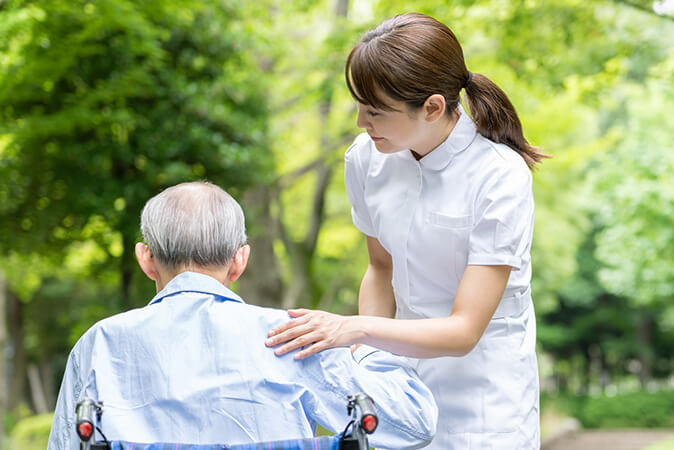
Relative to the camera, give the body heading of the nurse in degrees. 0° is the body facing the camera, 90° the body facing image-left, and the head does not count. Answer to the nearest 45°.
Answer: approximately 45°

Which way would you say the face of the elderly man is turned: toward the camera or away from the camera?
away from the camera

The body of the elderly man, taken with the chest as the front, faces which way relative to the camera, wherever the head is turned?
away from the camera

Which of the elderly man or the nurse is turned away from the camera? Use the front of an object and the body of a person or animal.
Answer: the elderly man

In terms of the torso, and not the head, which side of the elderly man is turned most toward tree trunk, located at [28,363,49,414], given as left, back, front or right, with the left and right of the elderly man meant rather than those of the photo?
front

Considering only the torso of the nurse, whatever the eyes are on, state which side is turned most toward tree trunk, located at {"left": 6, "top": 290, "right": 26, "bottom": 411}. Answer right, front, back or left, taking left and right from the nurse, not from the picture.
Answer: right

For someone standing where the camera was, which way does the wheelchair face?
facing away from the viewer

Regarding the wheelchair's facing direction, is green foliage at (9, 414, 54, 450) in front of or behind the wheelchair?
in front

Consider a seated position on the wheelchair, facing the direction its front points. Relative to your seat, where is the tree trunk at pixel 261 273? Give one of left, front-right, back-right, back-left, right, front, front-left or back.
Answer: front

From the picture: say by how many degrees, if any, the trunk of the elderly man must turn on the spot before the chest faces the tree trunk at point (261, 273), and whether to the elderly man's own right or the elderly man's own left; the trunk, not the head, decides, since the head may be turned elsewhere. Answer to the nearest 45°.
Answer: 0° — they already face it

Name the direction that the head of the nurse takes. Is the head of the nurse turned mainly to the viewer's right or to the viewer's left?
to the viewer's left

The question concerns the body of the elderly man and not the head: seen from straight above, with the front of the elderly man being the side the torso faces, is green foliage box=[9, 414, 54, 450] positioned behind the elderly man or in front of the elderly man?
in front
